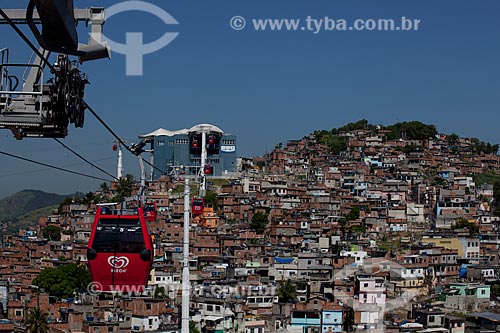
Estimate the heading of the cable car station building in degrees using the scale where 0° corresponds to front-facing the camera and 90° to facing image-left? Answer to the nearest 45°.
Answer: approximately 0°

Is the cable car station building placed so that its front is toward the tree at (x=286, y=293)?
yes

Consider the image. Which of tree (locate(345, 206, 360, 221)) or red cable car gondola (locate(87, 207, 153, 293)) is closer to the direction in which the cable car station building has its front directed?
the red cable car gondola

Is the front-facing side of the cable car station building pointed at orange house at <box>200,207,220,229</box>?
yes

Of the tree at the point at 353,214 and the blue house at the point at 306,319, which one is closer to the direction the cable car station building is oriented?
the blue house

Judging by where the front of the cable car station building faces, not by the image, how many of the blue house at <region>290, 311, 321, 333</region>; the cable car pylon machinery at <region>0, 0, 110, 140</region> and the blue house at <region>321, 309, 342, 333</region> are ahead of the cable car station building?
3

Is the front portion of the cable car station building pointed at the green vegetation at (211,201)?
yes

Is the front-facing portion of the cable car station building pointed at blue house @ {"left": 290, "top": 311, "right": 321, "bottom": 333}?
yes
